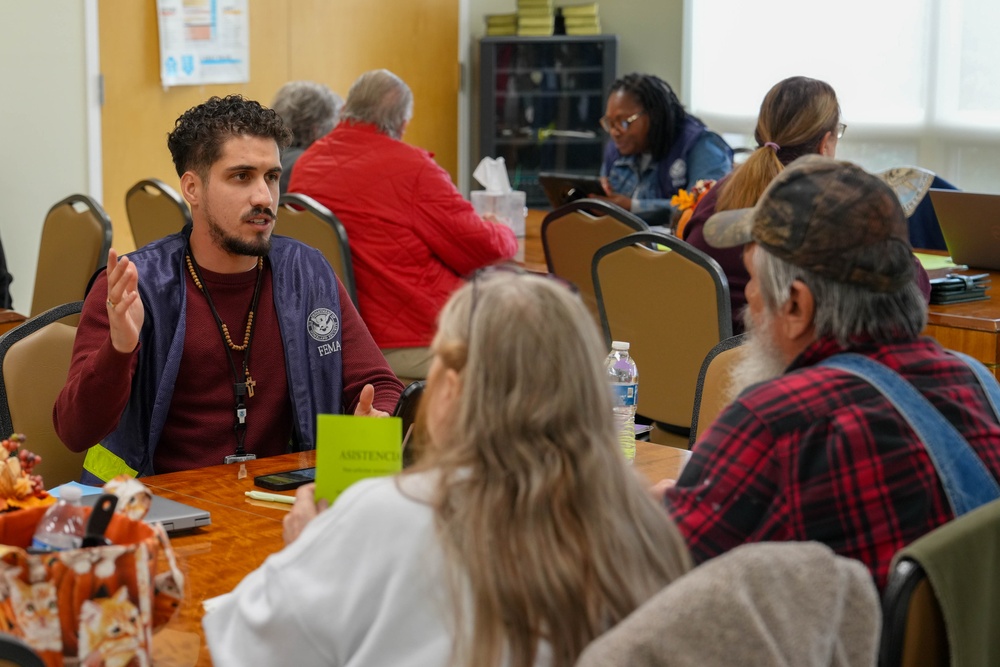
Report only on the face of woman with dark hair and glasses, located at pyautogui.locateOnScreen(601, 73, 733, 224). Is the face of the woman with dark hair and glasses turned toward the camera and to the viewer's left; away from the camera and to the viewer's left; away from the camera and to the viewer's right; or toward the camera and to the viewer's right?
toward the camera and to the viewer's left

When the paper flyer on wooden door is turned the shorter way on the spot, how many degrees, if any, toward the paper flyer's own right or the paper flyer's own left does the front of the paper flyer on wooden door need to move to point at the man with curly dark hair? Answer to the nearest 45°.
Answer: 0° — it already faces them

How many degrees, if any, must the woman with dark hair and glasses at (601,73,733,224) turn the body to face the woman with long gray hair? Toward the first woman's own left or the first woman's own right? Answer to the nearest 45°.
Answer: approximately 45° to the first woman's own left

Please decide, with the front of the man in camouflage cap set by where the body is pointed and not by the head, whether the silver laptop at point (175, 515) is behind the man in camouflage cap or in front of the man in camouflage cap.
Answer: in front

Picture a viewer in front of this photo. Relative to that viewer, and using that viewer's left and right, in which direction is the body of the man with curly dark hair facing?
facing the viewer and to the right of the viewer

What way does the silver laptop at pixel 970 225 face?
away from the camera

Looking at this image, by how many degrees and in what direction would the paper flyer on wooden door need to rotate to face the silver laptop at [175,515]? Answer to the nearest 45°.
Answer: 0° — it already faces it

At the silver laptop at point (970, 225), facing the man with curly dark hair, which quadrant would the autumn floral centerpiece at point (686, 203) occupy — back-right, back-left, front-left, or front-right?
front-right

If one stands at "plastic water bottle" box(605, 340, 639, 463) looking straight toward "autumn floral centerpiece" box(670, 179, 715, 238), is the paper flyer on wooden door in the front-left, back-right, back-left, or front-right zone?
front-left

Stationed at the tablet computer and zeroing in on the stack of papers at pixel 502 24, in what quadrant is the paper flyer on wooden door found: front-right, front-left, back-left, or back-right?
front-left

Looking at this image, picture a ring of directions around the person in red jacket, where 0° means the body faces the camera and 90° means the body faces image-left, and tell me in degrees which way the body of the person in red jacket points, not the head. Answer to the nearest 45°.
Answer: approximately 225°

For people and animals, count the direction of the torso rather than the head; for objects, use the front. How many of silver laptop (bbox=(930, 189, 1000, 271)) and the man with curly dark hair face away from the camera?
1

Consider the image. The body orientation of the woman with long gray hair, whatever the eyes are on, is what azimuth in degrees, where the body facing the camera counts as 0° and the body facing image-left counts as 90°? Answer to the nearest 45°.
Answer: approximately 135°

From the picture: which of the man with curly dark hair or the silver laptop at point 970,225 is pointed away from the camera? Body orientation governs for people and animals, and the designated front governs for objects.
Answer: the silver laptop

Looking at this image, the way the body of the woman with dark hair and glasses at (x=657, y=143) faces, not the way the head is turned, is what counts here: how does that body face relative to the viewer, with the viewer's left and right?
facing the viewer and to the left of the viewer

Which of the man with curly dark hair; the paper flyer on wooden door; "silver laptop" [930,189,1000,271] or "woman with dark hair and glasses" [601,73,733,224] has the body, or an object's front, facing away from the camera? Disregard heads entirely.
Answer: the silver laptop

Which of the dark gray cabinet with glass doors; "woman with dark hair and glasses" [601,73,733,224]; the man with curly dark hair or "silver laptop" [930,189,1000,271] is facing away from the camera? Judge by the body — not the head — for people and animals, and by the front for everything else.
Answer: the silver laptop
